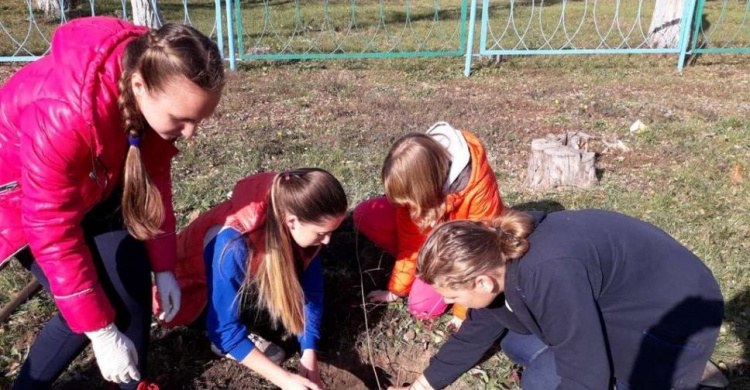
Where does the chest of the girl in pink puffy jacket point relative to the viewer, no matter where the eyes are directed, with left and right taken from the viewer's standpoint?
facing the viewer and to the right of the viewer

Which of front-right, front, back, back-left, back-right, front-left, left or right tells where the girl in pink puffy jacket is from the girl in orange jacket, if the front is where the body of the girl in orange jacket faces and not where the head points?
front

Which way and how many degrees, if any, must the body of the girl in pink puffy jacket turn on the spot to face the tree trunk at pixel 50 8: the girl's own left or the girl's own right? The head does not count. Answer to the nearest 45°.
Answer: approximately 135° to the girl's own left

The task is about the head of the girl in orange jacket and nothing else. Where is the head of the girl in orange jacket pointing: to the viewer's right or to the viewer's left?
to the viewer's left

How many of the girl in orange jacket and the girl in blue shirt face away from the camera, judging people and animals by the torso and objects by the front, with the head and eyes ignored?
0

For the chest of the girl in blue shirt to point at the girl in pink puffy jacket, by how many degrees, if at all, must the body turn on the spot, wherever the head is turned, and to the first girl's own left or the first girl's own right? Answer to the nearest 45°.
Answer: approximately 90° to the first girl's own right

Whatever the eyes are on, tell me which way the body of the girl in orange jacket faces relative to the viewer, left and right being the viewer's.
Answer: facing the viewer and to the left of the viewer

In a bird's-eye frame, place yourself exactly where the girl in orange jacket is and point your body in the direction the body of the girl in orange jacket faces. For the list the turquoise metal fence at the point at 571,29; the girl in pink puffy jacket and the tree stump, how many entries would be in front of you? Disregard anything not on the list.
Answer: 1

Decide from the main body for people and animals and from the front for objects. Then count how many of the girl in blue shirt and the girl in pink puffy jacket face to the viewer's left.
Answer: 0

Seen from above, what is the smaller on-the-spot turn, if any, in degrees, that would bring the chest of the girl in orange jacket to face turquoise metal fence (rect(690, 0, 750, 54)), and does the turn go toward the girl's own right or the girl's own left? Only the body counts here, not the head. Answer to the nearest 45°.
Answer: approximately 180°

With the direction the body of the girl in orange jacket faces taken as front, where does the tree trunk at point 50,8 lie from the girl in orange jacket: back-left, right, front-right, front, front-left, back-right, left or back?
right
